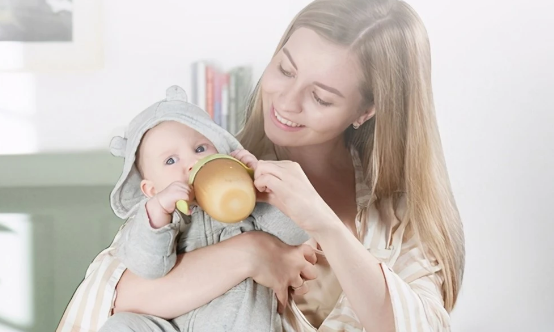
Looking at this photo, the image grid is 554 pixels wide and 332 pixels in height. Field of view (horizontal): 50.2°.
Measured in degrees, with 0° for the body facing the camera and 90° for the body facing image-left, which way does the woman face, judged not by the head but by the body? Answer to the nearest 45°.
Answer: approximately 45°

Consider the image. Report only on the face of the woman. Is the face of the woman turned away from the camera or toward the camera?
toward the camera

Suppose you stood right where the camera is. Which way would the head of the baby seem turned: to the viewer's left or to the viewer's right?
to the viewer's right

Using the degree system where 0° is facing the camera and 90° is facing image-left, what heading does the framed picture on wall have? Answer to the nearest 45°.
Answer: approximately 0°

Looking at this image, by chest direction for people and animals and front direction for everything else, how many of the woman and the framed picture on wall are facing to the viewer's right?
0

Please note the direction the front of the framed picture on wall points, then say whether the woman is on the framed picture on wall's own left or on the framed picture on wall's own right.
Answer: on the framed picture on wall's own left
